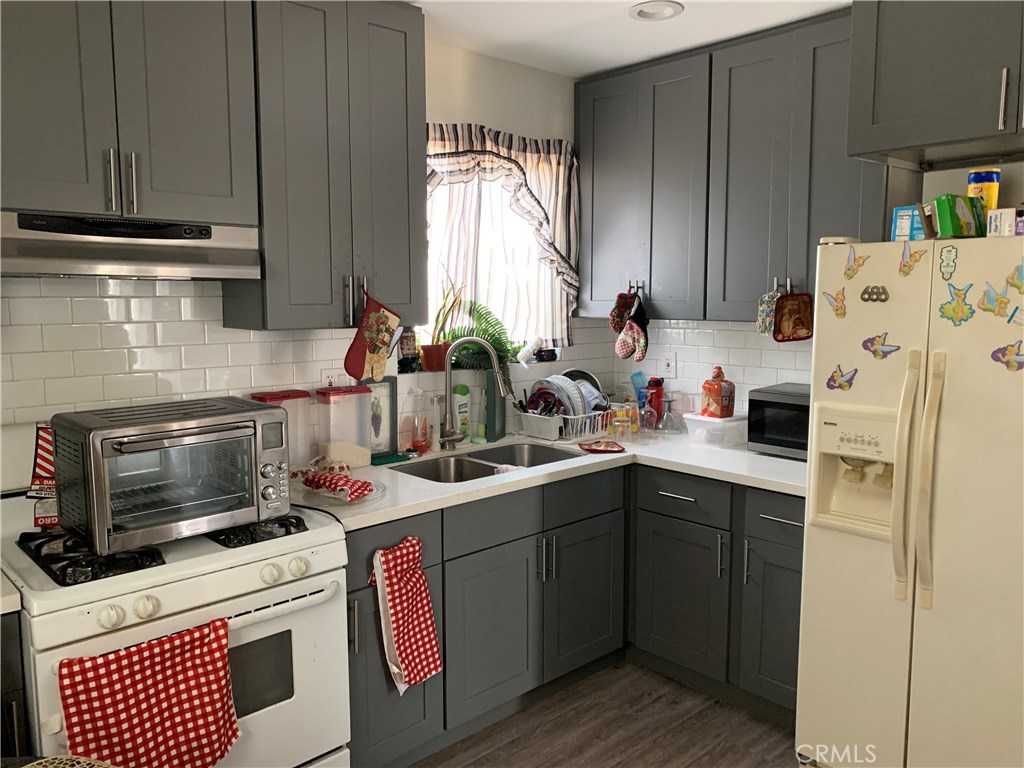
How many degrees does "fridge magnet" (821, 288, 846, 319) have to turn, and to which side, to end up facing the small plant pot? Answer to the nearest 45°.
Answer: approximately 90° to its right

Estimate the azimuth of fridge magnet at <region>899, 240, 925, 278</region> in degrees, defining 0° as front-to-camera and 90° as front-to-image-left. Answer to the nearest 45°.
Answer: approximately 0°

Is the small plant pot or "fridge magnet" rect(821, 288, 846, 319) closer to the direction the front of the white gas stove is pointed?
the fridge magnet

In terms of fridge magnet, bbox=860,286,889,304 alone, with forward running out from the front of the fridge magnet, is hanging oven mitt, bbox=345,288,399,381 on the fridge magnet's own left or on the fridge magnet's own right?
on the fridge magnet's own right

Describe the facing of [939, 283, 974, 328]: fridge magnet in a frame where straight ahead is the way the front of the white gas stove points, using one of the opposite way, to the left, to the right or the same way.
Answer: to the right

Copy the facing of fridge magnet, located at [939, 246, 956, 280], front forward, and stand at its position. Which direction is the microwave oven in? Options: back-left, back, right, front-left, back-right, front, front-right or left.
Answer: back-right

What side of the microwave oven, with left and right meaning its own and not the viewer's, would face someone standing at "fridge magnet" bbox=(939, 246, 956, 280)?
left
